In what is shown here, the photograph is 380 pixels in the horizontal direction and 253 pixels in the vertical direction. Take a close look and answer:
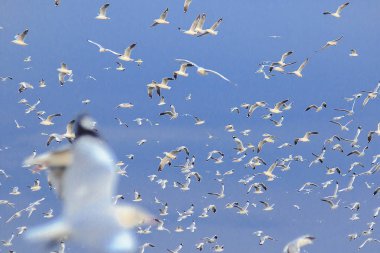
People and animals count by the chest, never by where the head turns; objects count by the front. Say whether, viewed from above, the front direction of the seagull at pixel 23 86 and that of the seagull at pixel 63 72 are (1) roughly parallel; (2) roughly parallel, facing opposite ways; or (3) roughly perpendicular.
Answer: roughly parallel

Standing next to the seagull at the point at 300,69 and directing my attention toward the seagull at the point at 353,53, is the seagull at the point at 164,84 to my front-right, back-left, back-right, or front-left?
back-left

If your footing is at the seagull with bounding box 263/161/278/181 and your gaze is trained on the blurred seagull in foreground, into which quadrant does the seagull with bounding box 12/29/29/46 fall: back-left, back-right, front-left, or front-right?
front-right
